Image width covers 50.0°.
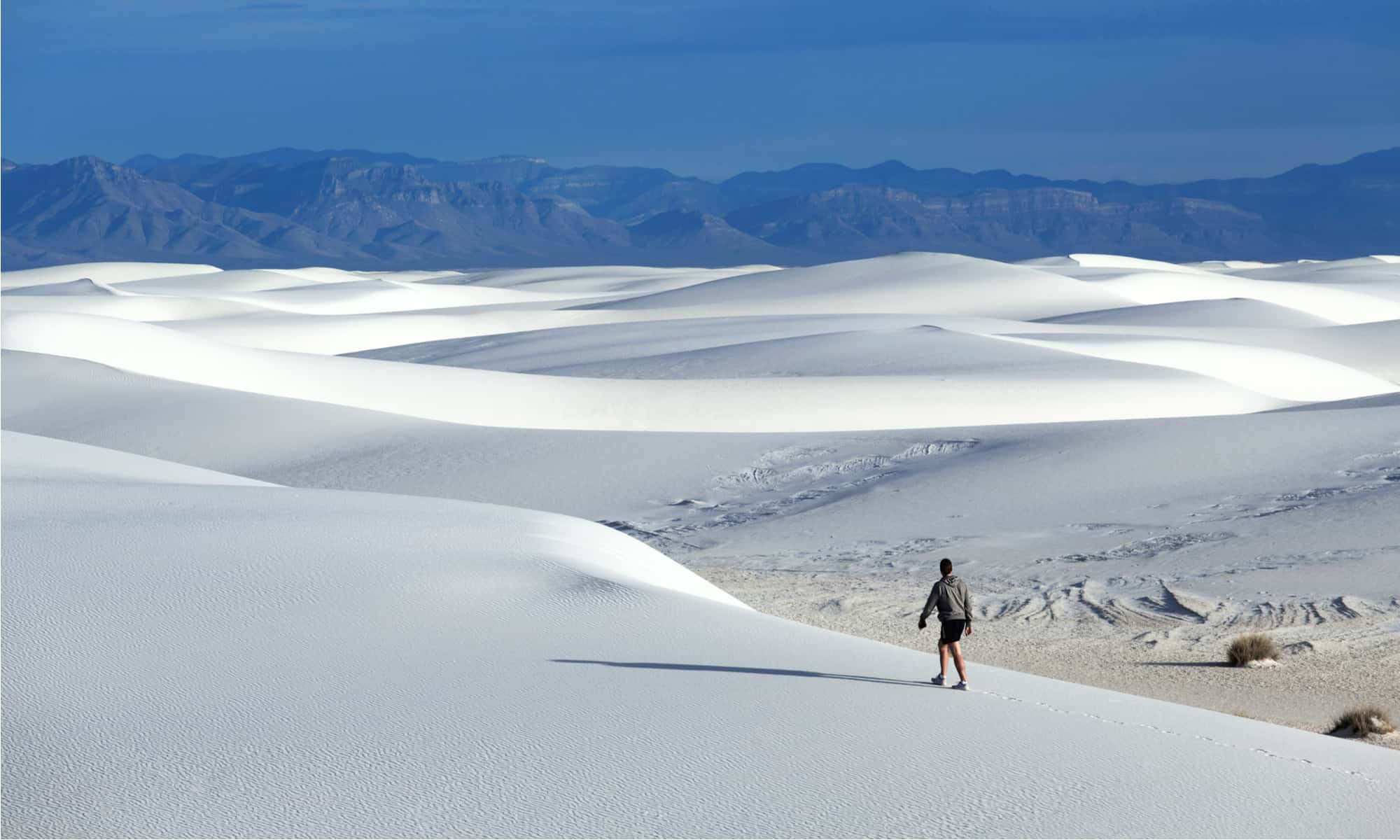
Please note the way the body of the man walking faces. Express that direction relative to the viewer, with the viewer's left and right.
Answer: facing away from the viewer and to the left of the viewer

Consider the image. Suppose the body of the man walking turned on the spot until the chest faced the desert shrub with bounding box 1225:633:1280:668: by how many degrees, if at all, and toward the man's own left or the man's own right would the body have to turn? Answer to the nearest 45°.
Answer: approximately 90° to the man's own right

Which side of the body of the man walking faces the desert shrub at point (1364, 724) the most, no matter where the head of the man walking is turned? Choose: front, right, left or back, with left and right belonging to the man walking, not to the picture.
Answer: right
